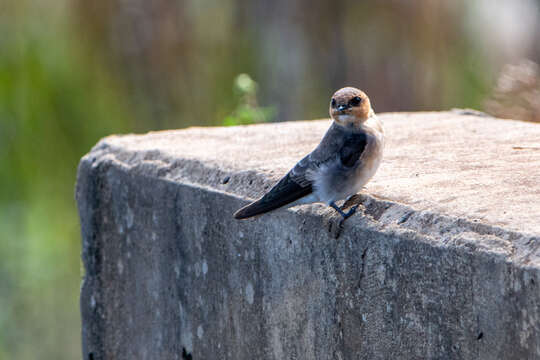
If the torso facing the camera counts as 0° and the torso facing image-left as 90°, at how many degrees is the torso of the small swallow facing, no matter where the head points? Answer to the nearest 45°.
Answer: approximately 270°
